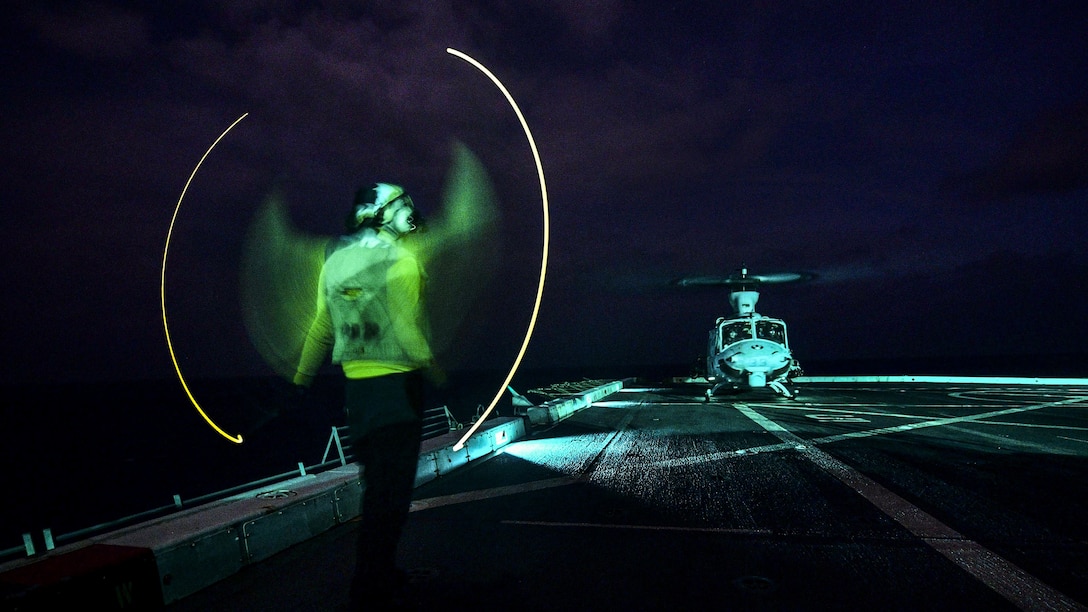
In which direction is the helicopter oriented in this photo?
toward the camera

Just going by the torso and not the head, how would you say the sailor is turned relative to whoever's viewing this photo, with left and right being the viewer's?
facing away from the viewer and to the right of the viewer

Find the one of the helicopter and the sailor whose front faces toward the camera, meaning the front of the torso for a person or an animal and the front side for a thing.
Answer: the helicopter

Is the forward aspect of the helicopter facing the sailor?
yes

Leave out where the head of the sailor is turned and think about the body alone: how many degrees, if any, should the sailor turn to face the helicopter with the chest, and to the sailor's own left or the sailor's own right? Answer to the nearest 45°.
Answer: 0° — they already face it

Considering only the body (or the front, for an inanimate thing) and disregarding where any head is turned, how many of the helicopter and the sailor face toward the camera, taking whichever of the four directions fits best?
1

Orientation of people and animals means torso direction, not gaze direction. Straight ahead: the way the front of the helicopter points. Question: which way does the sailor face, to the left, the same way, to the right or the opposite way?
the opposite way
